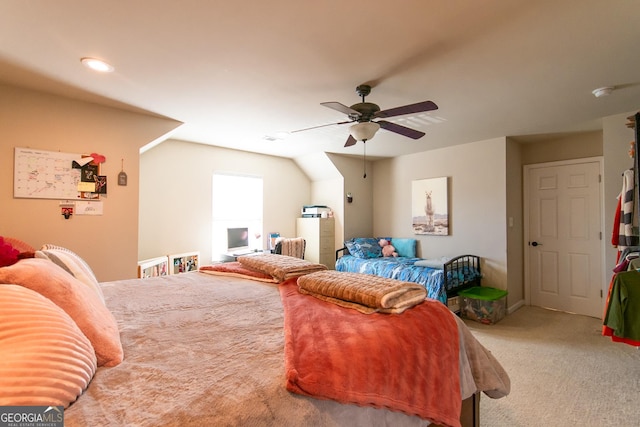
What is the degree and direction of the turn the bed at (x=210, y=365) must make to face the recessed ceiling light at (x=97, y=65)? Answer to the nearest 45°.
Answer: approximately 135° to its left

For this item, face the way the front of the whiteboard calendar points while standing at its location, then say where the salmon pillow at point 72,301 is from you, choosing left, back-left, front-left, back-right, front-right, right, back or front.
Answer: front-right

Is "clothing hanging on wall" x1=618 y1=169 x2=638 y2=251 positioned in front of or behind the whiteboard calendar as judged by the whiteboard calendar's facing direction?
in front

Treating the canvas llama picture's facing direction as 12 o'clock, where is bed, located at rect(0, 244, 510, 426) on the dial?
The bed is roughly at 11 o'clock from the canvas llama picture.

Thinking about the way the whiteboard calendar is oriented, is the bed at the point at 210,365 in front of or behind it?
in front

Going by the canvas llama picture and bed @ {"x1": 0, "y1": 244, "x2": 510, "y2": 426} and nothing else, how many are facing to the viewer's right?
1

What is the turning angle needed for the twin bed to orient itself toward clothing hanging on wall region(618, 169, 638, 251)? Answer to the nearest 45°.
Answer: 0° — it already faces it

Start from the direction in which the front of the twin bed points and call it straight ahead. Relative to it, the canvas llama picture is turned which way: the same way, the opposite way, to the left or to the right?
to the right

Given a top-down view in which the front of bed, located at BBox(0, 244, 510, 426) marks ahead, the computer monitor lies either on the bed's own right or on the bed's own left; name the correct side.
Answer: on the bed's own left

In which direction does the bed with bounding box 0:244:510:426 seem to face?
to the viewer's right
